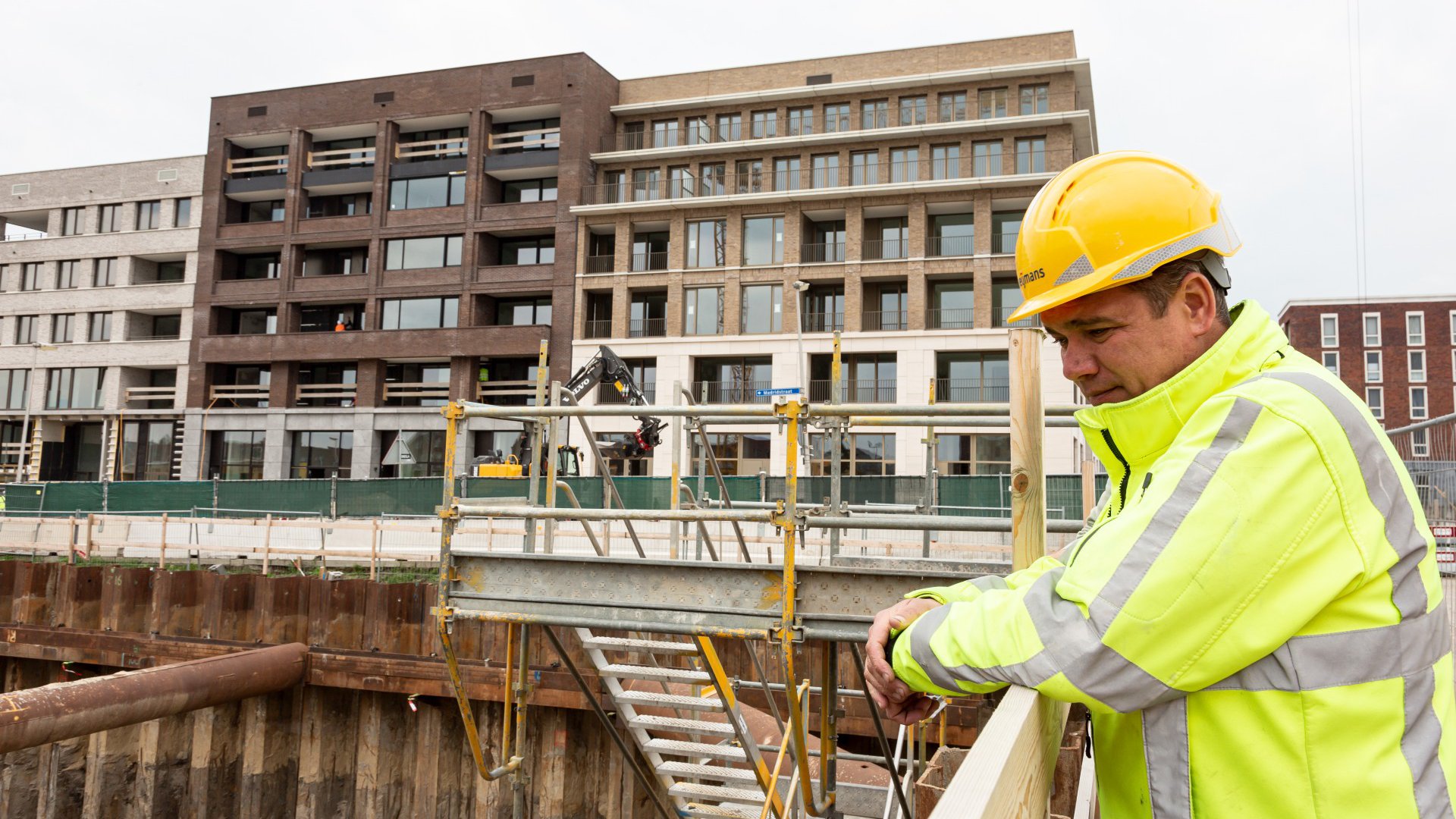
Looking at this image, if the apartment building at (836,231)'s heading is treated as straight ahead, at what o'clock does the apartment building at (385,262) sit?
the apartment building at (385,262) is roughly at 3 o'clock from the apartment building at (836,231).

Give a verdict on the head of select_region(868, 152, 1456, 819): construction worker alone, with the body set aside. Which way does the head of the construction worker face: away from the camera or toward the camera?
toward the camera

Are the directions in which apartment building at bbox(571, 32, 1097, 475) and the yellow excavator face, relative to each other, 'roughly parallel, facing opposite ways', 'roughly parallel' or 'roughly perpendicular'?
roughly perpendicular

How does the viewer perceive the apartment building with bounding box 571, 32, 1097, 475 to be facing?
facing the viewer

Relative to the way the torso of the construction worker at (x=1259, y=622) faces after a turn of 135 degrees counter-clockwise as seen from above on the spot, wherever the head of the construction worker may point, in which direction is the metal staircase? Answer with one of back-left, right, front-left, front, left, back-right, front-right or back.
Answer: back

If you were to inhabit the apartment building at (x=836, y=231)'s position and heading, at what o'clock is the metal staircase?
The metal staircase is roughly at 12 o'clock from the apartment building.

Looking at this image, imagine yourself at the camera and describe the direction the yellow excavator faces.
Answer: facing to the right of the viewer

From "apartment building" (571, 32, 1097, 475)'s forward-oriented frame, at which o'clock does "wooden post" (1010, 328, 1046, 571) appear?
The wooden post is roughly at 12 o'clock from the apartment building.

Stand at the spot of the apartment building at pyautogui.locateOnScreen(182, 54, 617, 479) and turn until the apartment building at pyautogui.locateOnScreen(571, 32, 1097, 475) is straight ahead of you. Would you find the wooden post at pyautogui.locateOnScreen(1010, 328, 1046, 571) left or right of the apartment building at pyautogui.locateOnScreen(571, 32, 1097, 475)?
right

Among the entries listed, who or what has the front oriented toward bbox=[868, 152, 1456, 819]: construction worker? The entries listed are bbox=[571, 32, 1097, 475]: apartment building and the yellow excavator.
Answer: the apartment building

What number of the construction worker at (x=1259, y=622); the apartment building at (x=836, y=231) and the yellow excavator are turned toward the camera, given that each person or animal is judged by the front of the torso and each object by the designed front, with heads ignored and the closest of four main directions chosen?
1

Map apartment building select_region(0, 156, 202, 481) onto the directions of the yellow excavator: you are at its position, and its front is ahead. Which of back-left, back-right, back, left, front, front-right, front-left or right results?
back-left

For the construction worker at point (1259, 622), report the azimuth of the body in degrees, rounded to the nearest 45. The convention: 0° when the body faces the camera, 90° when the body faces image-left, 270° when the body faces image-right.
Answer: approximately 90°

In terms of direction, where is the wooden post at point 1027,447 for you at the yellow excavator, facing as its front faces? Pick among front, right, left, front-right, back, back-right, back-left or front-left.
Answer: right

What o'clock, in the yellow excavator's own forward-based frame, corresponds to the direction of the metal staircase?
The metal staircase is roughly at 3 o'clock from the yellow excavator.

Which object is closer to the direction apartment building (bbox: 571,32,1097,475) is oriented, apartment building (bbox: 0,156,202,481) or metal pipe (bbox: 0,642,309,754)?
the metal pipe

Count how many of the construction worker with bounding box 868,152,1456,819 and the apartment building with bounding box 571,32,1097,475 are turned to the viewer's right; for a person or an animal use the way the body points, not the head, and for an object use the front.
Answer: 0
